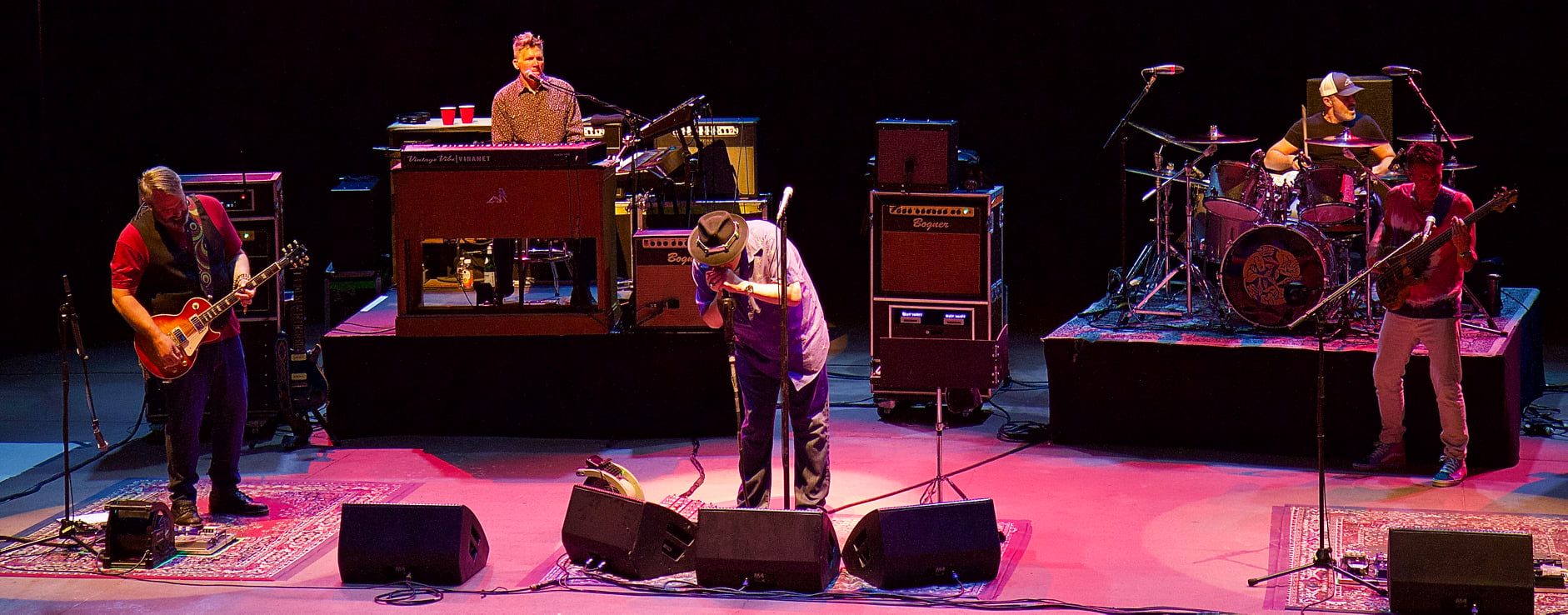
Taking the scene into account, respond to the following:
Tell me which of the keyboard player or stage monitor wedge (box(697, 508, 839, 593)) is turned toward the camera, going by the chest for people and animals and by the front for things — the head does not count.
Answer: the keyboard player

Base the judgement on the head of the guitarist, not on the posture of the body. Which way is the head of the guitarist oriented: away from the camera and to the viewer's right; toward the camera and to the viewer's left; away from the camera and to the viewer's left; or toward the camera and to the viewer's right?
toward the camera and to the viewer's right

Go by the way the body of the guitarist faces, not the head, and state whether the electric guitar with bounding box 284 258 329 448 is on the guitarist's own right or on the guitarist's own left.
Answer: on the guitarist's own left

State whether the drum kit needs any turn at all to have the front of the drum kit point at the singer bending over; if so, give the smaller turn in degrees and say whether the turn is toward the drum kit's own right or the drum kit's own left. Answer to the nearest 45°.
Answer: approximately 45° to the drum kit's own right

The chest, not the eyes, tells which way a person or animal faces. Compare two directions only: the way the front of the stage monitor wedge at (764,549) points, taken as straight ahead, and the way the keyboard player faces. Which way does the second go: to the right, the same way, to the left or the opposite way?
the opposite way

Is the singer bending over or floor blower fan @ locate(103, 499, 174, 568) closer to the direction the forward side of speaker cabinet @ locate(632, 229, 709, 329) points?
the singer bending over

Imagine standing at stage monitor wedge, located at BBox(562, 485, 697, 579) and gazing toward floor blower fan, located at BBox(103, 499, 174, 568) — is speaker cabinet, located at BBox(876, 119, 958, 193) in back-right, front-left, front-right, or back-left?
back-right

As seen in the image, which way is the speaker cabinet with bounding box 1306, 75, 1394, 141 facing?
toward the camera

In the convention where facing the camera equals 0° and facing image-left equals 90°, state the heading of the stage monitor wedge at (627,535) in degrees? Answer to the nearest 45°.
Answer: approximately 225°

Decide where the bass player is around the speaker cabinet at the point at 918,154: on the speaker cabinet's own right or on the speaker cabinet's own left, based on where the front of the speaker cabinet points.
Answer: on the speaker cabinet's own left

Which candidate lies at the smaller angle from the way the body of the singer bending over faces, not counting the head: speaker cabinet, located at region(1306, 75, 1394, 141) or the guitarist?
the guitarist

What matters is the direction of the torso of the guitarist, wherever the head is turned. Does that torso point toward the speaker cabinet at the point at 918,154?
no

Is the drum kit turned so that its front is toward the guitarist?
no

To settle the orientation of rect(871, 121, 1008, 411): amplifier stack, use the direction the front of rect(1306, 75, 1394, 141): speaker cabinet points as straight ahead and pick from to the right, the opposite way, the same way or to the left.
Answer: the same way

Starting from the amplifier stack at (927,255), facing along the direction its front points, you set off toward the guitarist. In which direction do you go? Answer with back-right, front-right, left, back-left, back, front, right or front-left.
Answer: front-right

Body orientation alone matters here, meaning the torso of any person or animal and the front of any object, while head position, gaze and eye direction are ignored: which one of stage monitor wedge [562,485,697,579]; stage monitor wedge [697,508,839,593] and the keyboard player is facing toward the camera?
the keyboard player

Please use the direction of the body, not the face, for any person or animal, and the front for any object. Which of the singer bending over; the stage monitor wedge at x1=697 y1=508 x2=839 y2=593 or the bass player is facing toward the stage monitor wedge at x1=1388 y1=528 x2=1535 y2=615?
the bass player

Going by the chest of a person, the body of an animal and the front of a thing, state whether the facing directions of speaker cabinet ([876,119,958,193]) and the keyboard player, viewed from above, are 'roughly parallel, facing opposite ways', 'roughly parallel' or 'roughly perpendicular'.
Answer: roughly parallel

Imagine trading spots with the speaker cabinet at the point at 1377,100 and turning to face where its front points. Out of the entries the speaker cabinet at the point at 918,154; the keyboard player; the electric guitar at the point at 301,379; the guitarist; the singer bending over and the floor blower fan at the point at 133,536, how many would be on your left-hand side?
0
